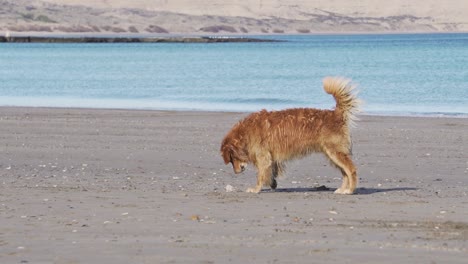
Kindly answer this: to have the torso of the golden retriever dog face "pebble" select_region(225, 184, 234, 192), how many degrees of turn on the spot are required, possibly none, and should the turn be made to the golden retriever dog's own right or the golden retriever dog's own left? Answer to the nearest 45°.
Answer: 0° — it already faces it

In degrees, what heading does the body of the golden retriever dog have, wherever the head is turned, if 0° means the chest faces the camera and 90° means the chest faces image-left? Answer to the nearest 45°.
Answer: approximately 90°
